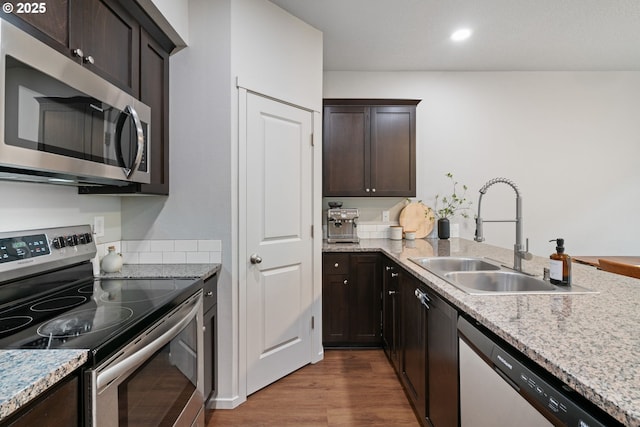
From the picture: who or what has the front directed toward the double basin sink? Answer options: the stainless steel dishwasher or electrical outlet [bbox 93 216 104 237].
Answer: the electrical outlet

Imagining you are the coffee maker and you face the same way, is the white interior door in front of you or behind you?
in front

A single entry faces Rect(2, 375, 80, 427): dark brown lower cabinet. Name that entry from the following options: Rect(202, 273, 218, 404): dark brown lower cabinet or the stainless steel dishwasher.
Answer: the stainless steel dishwasher

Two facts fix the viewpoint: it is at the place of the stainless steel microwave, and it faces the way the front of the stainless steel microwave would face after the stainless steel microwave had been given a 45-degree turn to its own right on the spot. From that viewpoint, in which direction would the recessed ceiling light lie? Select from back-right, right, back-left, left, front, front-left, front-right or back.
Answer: left

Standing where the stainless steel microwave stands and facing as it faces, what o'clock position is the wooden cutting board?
The wooden cutting board is roughly at 10 o'clock from the stainless steel microwave.

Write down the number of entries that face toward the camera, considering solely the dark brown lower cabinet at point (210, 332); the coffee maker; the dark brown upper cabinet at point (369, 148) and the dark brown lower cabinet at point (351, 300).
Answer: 3

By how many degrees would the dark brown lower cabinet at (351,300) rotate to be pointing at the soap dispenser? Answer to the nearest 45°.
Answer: approximately 45° to its left

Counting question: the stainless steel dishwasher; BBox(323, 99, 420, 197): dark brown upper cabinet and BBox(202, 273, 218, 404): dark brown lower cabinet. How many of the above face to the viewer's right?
1

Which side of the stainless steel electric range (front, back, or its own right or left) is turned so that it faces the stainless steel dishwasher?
front

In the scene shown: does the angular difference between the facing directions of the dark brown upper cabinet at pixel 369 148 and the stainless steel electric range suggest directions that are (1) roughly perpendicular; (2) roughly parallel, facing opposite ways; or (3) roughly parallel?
roughly perpendicular

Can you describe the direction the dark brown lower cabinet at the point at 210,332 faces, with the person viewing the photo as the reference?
facing to the right of the viewer

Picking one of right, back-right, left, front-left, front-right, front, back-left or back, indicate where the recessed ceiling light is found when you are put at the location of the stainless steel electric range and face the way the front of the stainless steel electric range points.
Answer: front-left

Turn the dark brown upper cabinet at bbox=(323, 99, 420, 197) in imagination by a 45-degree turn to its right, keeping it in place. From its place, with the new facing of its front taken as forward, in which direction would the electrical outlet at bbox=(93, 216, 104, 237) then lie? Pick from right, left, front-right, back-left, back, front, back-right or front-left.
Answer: front

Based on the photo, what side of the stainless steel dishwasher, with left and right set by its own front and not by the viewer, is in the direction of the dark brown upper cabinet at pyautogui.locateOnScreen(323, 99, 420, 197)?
right
